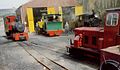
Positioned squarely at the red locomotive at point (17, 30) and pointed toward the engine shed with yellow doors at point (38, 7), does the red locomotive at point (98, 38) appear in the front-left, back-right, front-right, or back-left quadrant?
back-right

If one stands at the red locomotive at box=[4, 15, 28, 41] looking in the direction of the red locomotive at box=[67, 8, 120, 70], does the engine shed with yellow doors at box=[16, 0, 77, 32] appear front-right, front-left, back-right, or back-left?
back-left

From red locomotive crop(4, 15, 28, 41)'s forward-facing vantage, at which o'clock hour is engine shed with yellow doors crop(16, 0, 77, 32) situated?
The engine shed with yellow doors is roughly at 8 o'clock from the red locomotive.

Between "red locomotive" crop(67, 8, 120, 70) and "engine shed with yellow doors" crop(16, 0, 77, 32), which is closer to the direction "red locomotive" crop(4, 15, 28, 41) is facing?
the red locomotive

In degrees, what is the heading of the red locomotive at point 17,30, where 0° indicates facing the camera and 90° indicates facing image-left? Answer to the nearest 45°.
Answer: approximately 315°
